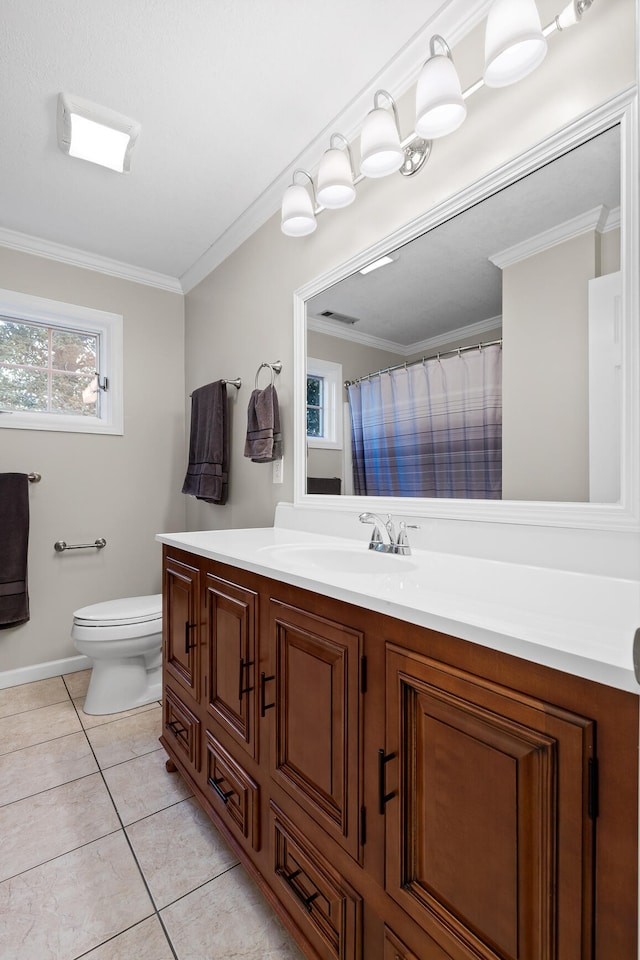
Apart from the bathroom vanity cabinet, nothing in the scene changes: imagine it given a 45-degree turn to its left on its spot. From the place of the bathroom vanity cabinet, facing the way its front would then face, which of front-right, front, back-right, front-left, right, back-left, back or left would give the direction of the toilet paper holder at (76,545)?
back-right

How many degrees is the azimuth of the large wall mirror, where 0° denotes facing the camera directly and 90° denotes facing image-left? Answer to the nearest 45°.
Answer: approximately 45°

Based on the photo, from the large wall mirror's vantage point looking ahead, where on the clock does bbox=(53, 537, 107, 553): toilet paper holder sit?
The toilet paper holder is roughly at 2 o'clock from the large wall mirror.

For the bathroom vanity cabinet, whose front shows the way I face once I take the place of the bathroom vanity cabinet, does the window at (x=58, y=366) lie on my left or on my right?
on my right

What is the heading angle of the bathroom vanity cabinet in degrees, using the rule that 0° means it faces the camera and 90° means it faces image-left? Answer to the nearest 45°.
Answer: approximately 45°

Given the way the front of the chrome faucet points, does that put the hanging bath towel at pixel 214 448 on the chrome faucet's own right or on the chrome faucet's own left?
on the chrome faucet's own right

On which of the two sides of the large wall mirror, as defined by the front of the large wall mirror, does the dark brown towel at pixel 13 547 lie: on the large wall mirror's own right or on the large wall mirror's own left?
on the large wall mirror's own right
